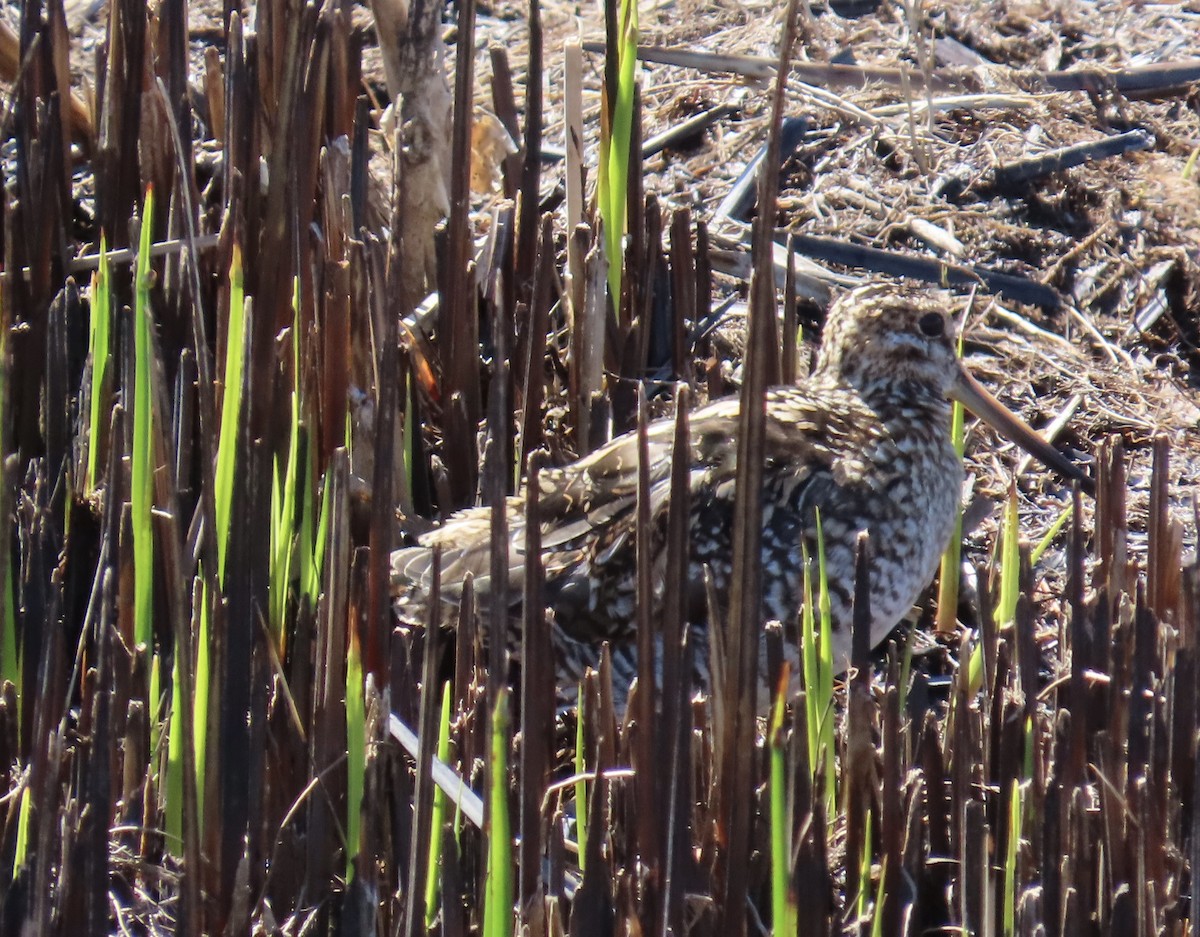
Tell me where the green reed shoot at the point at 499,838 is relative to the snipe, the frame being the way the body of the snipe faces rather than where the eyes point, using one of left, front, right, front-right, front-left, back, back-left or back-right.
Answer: right

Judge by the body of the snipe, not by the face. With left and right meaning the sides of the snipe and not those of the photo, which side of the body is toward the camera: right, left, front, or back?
right

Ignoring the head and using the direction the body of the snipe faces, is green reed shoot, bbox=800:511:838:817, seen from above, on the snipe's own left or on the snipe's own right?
on the snipe's own right

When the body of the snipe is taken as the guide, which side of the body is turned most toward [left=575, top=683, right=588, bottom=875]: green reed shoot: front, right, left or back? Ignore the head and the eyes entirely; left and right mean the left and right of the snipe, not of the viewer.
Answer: right

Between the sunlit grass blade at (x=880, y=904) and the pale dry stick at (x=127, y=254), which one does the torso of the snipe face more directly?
the sunlit grass blade

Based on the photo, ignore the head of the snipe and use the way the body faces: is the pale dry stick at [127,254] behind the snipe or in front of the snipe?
behind

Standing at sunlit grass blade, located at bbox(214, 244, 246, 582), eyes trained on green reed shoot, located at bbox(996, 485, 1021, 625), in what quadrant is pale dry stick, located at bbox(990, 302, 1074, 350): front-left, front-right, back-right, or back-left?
front-left

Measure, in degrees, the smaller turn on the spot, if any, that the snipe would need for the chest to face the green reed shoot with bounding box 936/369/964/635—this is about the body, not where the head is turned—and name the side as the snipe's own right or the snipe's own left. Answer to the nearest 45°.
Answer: approximately 45° to the snipe's own left

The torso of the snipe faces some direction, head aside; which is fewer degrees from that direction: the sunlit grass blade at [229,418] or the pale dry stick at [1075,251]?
the pale dry stick

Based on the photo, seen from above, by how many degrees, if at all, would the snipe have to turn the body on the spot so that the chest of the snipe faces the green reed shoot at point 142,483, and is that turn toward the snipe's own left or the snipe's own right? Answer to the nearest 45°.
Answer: approximately 135° to the snipe's own right

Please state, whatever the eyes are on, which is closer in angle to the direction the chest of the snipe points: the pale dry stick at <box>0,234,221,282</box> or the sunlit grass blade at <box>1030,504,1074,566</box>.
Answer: the sunlit grass blade

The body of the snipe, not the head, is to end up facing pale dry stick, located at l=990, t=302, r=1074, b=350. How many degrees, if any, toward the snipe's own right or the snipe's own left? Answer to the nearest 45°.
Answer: approximately 45° to the snipe's own left
